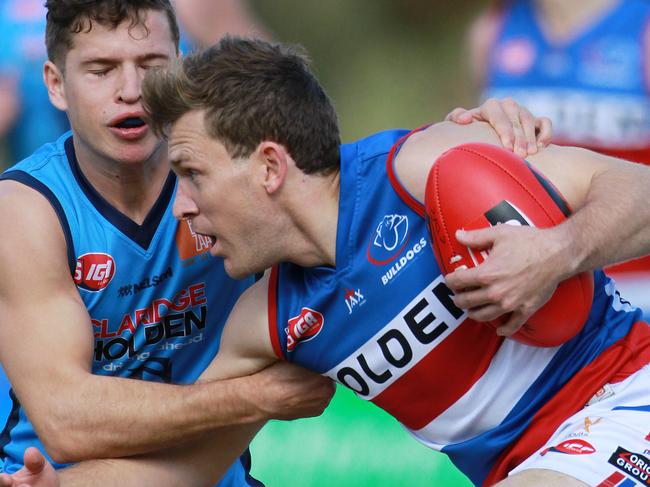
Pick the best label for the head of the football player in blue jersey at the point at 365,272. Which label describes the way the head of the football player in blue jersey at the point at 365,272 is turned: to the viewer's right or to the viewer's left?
to the viewer's left

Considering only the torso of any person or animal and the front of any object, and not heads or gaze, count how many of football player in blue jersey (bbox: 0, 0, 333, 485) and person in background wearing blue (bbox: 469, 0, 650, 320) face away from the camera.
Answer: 0

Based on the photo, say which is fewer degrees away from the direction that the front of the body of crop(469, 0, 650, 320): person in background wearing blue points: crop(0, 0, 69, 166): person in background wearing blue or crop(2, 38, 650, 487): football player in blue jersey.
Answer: the football player in blue jersey

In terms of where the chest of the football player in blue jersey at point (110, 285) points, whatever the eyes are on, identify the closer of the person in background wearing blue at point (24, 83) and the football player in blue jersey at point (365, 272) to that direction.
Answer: the football player in blue jersey

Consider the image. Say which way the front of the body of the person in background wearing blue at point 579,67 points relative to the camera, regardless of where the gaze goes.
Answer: toward the camera

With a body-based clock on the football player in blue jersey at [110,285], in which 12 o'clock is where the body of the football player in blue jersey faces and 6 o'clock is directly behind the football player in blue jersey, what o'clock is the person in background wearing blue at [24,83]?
The person in background wearing blue is roughly at 7 o'clock from the football player in blue jersey.

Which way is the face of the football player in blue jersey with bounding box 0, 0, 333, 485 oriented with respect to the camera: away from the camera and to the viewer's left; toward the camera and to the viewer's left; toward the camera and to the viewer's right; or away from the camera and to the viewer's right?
toward the camera and to the viewer's right

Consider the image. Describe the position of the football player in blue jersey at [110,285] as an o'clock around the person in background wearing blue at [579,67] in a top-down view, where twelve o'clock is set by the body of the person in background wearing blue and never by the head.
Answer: The football player in blue jersey is roughly at 1 o'clock from the person in background wearing blue.

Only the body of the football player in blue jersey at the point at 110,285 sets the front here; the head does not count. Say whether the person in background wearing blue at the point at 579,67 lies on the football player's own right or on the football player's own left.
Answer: on the football player's own left

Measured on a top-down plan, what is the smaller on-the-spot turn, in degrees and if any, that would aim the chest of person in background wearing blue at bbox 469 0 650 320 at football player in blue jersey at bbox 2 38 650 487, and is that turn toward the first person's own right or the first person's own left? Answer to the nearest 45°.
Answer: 0° — they already face them

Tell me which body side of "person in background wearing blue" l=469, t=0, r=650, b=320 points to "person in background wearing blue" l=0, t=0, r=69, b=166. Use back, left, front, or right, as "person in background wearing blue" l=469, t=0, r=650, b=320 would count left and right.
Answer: right

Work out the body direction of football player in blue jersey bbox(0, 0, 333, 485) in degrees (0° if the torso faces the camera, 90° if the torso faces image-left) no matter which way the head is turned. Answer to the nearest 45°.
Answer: approximately 315°
